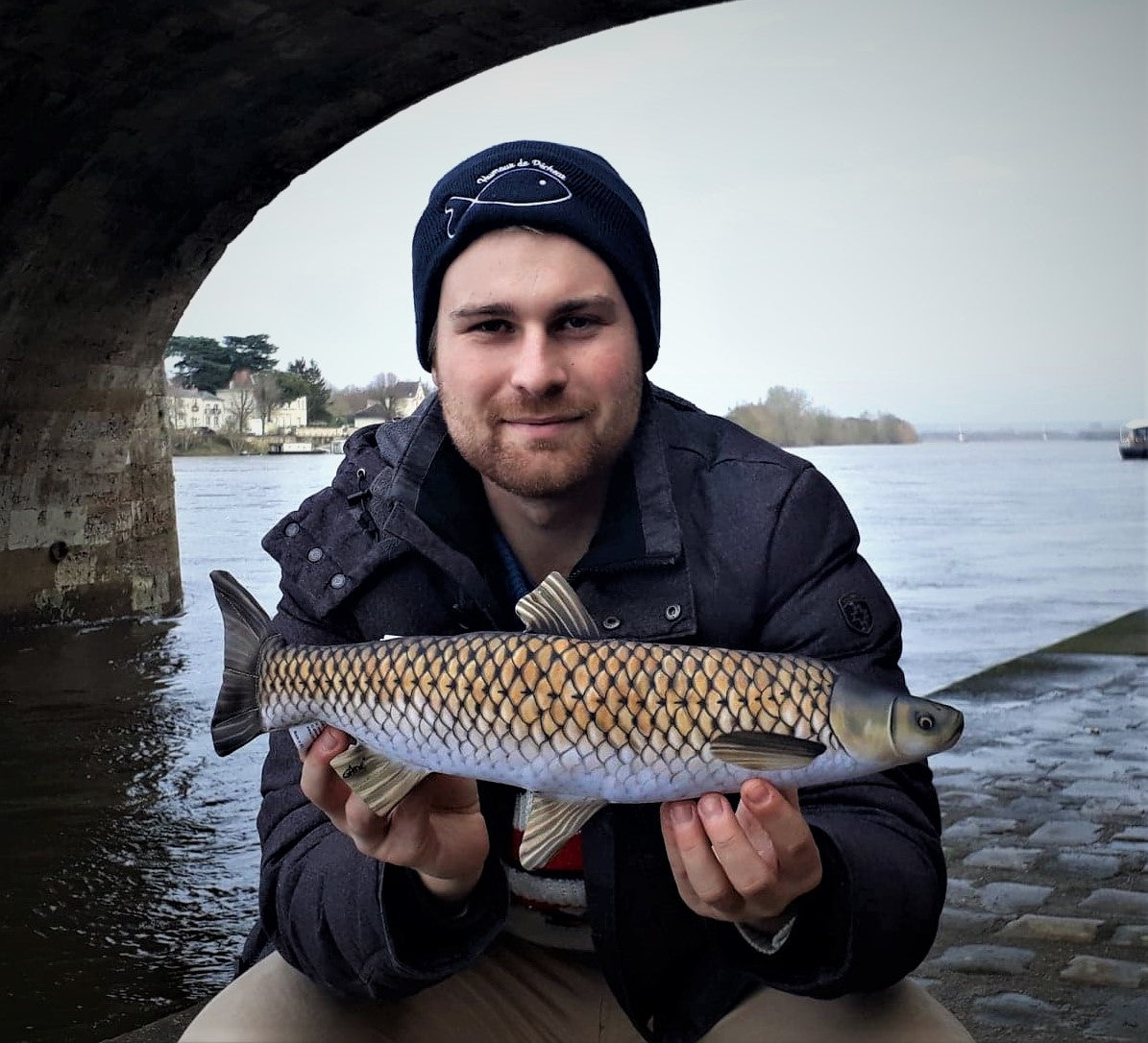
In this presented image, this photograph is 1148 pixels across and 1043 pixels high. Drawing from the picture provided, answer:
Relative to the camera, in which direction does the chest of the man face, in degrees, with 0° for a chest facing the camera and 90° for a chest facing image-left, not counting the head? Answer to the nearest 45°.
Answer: approximately 0°

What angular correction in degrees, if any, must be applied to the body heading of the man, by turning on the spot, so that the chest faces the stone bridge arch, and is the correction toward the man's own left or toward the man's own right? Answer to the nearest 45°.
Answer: approximately 180°
